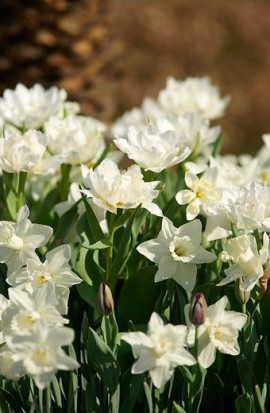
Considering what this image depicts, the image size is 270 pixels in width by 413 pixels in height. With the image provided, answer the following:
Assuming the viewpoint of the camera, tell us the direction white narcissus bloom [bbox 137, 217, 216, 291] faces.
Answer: facing the viewer

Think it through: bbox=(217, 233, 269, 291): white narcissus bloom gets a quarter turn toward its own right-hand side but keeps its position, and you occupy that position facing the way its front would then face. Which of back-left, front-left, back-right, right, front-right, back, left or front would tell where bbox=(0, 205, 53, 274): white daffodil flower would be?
front-left

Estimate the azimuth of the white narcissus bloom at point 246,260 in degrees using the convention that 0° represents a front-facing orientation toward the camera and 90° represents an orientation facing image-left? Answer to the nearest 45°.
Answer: approximately 45°

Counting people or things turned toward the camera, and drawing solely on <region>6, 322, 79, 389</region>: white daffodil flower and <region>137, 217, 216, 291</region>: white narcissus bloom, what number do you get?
2

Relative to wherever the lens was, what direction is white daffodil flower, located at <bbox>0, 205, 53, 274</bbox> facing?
facing the viewer and to the left of the viewer

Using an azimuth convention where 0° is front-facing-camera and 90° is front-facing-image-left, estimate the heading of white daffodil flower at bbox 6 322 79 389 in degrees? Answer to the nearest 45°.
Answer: approximately 0°

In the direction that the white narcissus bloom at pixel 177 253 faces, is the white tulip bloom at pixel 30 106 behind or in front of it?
behind

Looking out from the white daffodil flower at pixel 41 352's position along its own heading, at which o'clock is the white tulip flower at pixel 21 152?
the white tulip flower at pixel 21 152 is roughly at 6 o'clock from the white daffodil flower at pixel 41 352.
